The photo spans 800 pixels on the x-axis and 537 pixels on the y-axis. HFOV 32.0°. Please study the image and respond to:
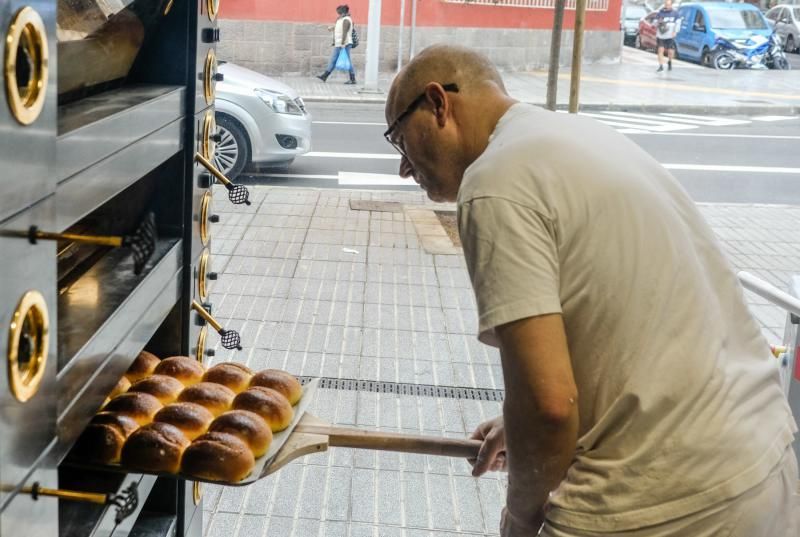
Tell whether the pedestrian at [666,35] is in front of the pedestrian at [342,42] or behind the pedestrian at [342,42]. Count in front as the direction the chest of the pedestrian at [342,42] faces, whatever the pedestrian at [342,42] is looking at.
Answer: behind

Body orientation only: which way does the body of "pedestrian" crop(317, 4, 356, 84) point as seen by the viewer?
to the viewer's left

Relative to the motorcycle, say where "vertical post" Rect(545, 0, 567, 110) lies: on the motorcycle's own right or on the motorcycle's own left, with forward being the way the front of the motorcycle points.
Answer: on the motorcycle's own right

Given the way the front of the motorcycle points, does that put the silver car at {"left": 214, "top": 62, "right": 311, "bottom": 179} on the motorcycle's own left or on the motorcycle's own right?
on the motorcycle's own right

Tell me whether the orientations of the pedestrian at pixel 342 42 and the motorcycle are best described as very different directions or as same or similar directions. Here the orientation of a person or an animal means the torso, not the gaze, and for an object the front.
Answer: very different directions

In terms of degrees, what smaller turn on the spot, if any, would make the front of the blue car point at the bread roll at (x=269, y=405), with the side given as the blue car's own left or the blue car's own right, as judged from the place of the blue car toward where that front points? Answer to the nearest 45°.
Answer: approximately 45° to the blue car's own right
